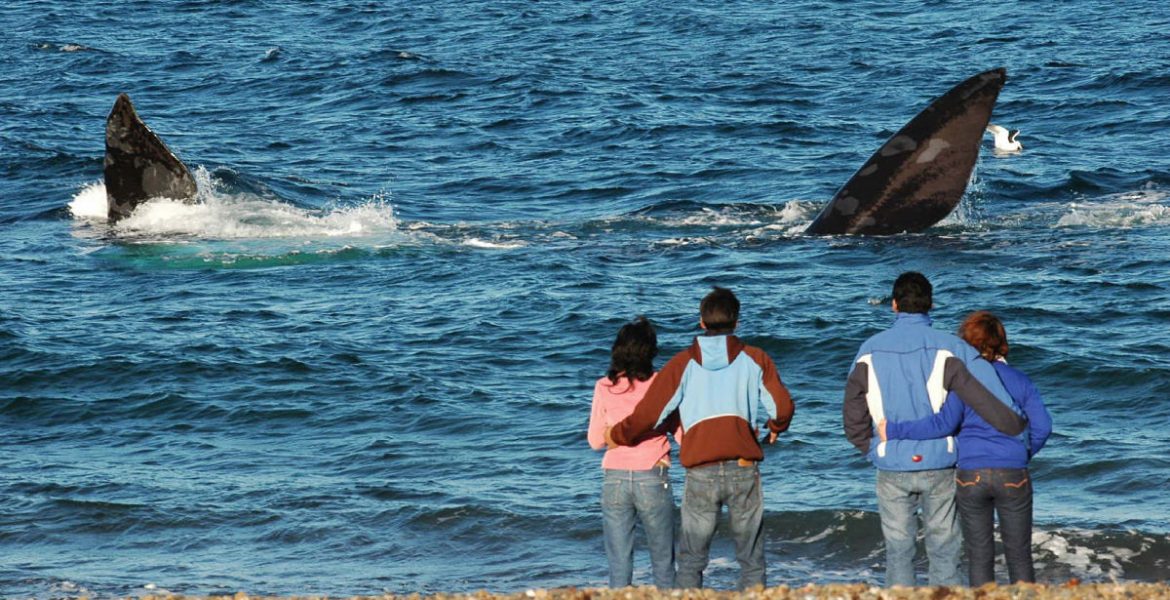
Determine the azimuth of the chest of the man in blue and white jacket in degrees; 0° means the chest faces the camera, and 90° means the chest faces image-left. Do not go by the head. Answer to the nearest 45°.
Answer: approximately 180°

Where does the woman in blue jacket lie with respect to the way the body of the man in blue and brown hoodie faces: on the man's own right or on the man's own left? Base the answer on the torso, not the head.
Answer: on the man's own right

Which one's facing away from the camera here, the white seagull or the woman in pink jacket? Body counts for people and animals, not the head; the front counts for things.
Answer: the woman in pink jacket

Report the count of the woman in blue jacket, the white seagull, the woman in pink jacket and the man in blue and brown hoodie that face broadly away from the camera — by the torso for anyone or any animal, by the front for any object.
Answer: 3

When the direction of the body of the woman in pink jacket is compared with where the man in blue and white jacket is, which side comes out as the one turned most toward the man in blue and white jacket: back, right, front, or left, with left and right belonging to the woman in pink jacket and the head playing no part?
right

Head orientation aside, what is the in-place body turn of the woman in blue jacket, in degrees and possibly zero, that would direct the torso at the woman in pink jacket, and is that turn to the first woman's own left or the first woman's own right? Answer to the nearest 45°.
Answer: approximately 90° to the first woman's own left

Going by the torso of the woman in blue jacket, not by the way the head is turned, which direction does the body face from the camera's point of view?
away from the camera

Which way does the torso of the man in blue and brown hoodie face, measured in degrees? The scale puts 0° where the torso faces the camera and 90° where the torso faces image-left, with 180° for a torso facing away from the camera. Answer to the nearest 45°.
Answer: approximately 180°

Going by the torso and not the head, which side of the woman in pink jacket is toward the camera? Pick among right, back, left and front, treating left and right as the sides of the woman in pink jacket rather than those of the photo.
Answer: back

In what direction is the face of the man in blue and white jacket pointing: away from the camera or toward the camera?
away from the camera

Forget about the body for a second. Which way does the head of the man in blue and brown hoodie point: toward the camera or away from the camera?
away from the camera
